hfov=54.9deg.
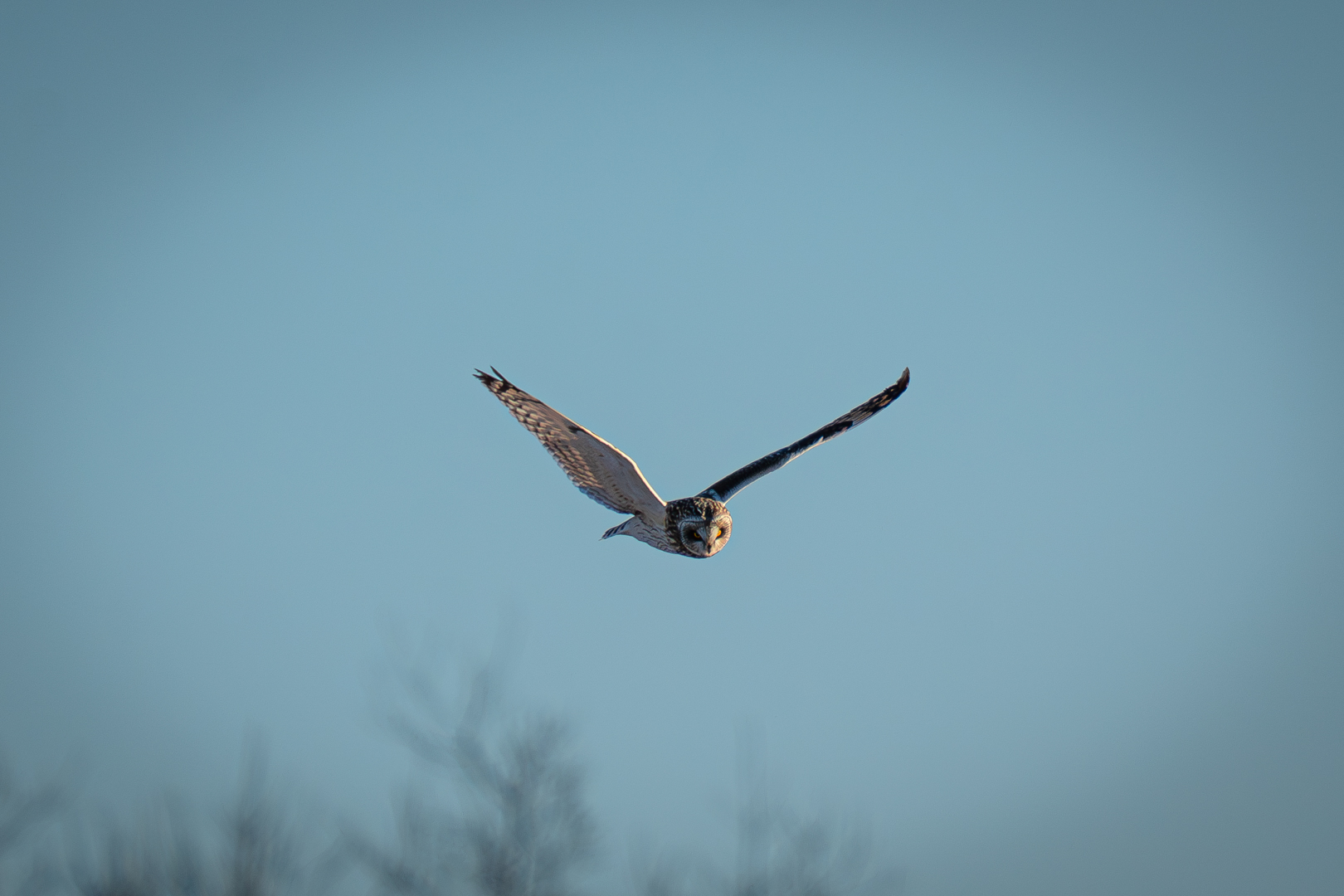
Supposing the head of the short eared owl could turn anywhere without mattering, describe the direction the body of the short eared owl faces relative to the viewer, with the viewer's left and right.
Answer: facing the viewer and to the right of the viewer
